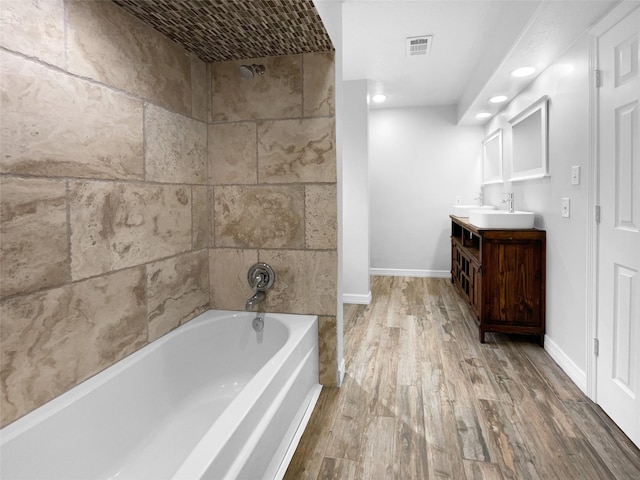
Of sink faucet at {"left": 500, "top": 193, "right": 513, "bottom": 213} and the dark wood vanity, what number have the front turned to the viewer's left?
2

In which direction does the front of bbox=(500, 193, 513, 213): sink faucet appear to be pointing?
to the viewer's left

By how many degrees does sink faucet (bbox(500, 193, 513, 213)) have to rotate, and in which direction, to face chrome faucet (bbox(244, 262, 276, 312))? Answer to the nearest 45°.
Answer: approximately 45° to its left

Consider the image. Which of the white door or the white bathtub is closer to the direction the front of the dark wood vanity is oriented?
the white bathtub

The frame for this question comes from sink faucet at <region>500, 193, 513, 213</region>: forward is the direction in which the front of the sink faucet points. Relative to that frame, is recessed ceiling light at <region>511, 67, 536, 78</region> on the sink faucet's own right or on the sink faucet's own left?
on the sink faucet's own left

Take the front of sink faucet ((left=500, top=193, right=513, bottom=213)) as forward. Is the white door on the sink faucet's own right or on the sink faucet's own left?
on the sink faucet's own left

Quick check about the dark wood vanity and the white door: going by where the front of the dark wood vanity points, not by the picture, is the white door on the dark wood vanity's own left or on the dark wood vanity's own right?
on the dark wood vanity's own left

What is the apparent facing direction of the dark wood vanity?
to the viewer's left

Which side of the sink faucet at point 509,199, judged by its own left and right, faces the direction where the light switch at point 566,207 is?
left

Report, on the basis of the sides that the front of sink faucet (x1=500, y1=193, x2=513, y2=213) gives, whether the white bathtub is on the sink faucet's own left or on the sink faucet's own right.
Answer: on the sink faucet's own left

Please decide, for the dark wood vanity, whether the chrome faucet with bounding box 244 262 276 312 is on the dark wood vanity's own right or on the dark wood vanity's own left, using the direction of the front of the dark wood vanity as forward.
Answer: on the dark wood vanity's own left
